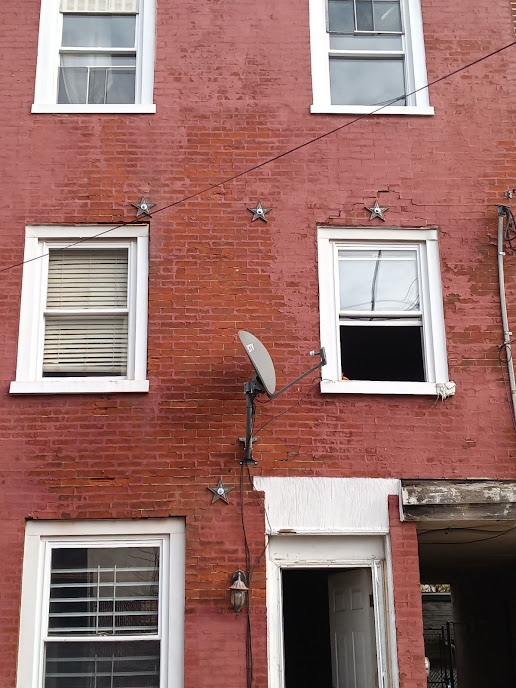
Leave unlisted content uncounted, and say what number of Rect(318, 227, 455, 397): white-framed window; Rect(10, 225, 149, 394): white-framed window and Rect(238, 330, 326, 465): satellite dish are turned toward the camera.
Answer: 2

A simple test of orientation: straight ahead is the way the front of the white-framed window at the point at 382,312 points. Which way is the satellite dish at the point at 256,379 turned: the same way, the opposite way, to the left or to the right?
to the left

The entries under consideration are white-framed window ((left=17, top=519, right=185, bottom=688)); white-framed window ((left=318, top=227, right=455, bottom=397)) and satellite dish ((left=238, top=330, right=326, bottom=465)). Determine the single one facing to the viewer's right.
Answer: the satellite dish

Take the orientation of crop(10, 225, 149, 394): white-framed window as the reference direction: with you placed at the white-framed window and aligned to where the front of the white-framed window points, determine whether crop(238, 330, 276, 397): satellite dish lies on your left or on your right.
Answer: on your left

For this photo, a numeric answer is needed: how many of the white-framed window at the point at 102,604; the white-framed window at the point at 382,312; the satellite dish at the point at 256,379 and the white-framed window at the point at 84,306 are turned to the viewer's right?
1

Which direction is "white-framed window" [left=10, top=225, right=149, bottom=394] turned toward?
toward the camera

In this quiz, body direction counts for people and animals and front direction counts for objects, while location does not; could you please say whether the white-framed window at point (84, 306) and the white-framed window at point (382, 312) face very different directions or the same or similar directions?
same or similar directions

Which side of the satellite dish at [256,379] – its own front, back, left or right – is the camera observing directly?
right

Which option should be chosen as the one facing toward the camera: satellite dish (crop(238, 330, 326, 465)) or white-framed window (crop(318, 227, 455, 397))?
the white-framed window

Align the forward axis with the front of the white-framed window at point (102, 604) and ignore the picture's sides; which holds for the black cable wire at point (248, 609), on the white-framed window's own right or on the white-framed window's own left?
on the white-framed window's own left

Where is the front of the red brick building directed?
toward the camera

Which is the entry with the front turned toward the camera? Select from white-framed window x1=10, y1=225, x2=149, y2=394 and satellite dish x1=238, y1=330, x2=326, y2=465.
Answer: the white-framed window

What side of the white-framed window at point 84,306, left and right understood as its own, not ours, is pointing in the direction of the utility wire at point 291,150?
left

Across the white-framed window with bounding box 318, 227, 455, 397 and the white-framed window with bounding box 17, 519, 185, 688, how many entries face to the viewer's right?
0
